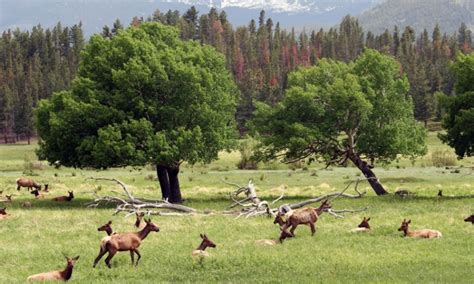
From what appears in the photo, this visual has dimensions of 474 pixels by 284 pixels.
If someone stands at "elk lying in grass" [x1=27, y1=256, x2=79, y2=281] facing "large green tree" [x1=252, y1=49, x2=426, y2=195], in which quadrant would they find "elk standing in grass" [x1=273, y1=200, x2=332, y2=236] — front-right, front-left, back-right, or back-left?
front-right

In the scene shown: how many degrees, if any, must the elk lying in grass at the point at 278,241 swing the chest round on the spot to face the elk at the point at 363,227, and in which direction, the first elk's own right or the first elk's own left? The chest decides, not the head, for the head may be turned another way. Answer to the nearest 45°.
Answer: approximately 45° to the first elk's own left

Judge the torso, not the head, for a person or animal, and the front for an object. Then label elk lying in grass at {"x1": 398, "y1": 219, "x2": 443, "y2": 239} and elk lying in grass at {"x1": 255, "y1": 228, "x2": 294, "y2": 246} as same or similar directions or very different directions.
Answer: very different directions

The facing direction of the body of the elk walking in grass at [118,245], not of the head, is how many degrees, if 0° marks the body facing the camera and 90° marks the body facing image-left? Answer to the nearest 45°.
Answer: approximately 270°

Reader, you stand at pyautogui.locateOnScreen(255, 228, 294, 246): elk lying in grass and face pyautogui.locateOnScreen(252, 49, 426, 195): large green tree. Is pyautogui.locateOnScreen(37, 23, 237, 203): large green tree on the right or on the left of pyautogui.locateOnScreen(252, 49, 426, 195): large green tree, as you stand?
left

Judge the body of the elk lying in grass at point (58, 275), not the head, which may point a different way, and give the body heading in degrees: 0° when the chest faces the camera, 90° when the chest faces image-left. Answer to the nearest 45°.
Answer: approximately 270°

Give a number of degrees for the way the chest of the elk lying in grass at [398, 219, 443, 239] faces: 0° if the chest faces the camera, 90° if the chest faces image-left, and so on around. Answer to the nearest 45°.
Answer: approximately 90°
